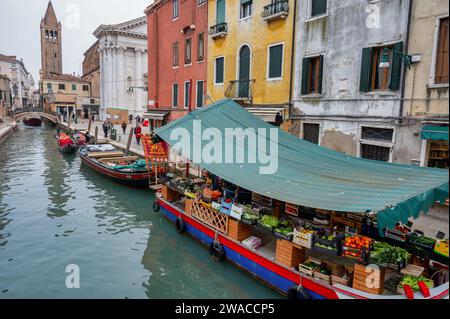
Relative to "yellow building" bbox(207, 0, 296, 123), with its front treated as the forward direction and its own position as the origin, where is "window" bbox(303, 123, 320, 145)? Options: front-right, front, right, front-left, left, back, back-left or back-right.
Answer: left

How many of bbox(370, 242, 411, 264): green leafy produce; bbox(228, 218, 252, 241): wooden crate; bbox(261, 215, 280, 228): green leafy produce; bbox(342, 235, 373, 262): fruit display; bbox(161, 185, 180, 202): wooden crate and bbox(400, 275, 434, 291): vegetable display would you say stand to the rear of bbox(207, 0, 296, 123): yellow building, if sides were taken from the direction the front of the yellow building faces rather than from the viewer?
0

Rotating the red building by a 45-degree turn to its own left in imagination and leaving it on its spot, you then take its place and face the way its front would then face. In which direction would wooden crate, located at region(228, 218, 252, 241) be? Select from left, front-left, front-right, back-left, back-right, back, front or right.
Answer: front

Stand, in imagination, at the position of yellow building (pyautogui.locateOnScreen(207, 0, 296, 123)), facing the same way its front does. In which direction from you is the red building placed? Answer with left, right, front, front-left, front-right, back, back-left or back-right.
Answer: right

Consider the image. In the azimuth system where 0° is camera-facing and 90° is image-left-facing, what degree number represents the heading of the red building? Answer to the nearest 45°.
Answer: approximately 45°

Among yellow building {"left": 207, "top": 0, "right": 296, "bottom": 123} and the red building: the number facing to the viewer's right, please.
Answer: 0

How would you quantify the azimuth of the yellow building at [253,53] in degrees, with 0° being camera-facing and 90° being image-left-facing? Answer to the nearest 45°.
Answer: approximately 45°

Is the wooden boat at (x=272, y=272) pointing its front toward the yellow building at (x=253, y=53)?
no

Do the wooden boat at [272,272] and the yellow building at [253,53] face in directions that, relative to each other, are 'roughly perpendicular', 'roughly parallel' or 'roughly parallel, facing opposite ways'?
roughly perpendicular

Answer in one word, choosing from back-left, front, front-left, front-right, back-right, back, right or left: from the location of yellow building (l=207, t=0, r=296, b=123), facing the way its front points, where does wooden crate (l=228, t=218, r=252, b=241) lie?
front-left

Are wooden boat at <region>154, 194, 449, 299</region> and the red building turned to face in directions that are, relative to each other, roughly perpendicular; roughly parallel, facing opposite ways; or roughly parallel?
roughly perpendicular

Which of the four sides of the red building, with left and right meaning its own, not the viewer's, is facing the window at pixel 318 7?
left

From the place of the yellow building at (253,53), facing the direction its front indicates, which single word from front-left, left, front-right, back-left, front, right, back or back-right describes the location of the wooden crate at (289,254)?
front-left
